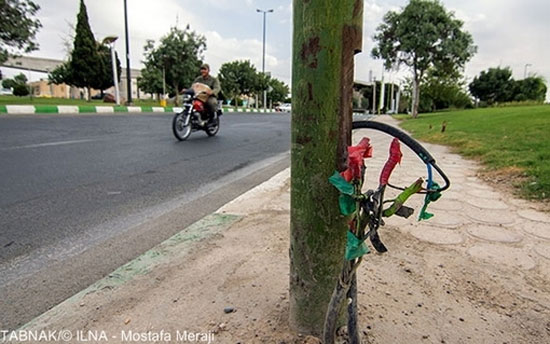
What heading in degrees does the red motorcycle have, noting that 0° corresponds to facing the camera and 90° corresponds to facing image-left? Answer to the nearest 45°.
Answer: approximately 45°

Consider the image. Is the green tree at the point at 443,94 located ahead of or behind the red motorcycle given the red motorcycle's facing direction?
behind

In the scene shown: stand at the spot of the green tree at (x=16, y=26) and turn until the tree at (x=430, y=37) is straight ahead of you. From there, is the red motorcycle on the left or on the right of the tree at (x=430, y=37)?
right

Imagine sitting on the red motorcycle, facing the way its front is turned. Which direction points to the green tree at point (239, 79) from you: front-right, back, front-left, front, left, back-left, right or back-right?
back-right

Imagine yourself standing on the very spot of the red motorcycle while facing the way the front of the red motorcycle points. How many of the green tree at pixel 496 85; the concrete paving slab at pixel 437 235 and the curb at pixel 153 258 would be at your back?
1

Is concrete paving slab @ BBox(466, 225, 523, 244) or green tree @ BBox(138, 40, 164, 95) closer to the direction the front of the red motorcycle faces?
the concrete paving slab

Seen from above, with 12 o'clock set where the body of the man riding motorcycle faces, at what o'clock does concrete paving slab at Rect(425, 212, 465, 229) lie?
The concrete paving slab is roughly at 10 o'clock from the man riding motorcycle.

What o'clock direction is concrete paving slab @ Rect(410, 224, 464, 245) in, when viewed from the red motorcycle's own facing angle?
The concrete paving slab is roughly at 10 o'clock from the red motorcycle.

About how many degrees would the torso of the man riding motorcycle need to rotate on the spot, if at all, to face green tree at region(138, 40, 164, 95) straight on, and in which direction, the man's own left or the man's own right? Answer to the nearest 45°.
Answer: approximately 135° to the man's own right

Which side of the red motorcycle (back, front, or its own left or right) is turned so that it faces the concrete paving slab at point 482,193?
left

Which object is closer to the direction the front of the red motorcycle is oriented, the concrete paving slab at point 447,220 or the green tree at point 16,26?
the concrete paving slab

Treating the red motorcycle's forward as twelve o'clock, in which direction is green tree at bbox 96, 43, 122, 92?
The green tree is roughly at 4 o'clock from the red motorcycle.

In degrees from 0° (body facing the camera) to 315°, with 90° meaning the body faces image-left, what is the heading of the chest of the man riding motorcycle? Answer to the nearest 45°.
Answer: approximately 45°

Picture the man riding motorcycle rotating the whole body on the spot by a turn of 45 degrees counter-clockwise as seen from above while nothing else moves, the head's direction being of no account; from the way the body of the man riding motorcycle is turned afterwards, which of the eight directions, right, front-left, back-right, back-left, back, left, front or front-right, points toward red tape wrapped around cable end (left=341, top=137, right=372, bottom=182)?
front

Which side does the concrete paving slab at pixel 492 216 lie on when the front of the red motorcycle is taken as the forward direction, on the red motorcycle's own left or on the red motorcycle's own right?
on the red motorcycle's own left

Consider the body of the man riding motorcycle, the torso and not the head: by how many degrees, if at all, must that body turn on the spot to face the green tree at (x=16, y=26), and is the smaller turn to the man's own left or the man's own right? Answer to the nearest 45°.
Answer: approximately 90° to the man's own right

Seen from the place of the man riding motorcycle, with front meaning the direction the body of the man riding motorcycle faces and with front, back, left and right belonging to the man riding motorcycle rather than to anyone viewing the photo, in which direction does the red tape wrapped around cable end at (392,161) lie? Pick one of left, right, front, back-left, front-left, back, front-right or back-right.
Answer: front-left

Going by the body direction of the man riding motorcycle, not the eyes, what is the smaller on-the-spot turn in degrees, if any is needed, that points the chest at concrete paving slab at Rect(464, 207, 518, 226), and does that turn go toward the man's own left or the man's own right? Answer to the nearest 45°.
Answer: approximately 45° to the man's own left
